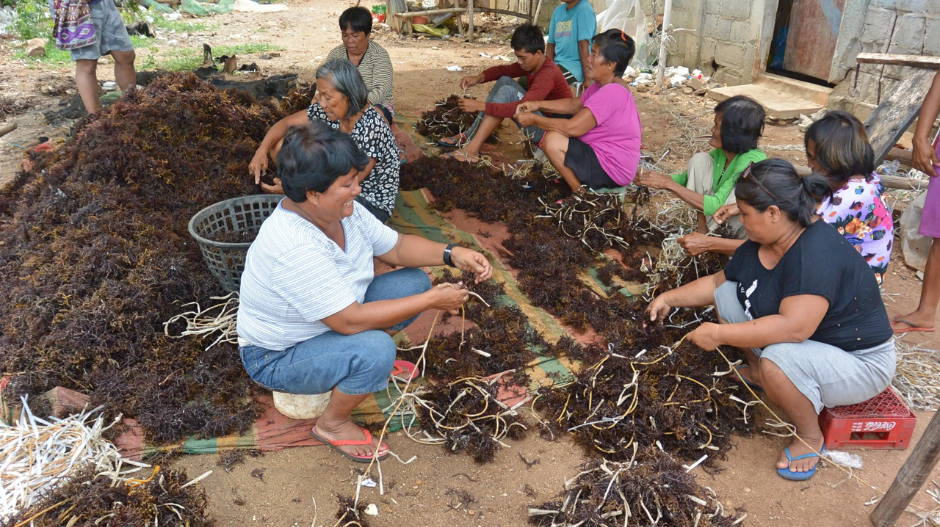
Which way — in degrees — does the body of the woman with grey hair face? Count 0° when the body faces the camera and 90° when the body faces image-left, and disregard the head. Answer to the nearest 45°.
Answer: approximately 45°

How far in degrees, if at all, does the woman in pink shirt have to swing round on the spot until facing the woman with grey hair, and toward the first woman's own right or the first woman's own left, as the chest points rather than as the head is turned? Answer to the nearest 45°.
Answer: approximately 45° to the first woman's own left

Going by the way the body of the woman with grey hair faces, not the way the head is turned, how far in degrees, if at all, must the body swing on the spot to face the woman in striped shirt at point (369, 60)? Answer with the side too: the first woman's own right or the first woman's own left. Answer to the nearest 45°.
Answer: approximately 135° to the first woman's own right

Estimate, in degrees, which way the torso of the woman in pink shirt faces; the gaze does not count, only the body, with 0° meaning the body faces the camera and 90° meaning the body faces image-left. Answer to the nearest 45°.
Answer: approximately 90°

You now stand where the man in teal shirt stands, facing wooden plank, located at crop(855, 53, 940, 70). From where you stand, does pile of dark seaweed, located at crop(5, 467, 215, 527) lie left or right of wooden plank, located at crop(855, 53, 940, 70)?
right

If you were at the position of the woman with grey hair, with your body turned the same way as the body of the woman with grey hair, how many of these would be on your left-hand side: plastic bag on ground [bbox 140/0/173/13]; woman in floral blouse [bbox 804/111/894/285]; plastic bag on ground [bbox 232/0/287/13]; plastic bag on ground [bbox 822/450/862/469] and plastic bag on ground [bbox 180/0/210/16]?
2

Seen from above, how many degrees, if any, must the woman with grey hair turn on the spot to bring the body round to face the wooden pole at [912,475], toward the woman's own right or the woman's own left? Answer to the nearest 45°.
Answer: approximately 90° to the woman's own left

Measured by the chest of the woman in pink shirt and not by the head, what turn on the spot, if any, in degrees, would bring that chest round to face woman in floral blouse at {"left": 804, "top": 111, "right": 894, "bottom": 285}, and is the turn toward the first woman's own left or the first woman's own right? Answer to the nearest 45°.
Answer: approximately 135° to the first woman's own left

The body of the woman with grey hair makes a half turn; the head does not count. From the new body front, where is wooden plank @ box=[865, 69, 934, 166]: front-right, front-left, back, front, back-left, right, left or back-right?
front-right

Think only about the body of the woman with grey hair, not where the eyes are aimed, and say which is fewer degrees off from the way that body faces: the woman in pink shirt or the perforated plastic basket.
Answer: the perforated plastic basket

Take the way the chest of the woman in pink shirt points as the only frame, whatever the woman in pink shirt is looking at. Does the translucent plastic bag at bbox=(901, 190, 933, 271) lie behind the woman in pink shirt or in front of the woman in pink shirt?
behind
